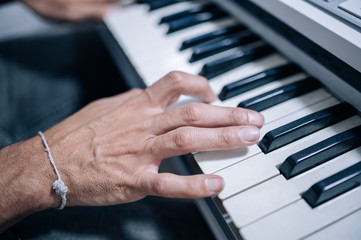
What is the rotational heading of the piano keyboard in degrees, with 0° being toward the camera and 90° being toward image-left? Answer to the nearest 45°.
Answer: approximately 45°
